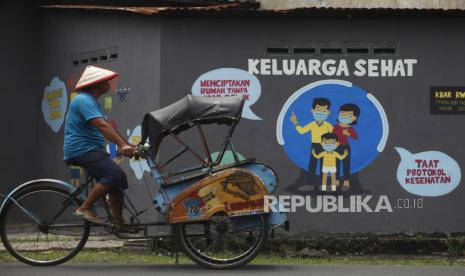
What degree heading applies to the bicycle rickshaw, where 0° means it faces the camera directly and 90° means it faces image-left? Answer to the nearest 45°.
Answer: approximately 270°
